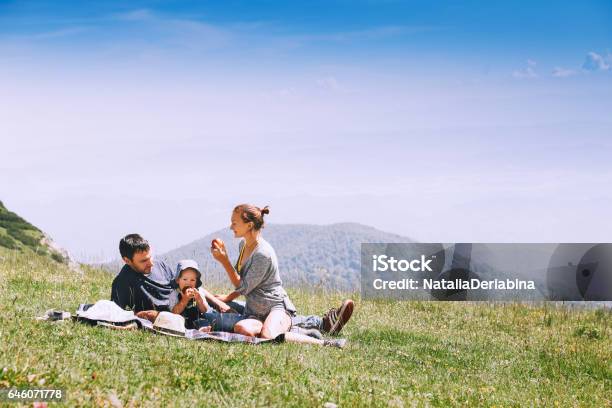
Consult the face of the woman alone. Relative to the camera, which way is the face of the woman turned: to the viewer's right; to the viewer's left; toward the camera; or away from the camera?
to the viewer's left

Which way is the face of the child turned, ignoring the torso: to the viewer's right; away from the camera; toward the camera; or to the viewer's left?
toward the camera

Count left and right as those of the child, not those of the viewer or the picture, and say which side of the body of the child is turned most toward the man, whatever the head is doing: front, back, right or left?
right

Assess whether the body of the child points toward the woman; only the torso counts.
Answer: no

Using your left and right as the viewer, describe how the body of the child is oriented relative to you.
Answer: facing the viewer

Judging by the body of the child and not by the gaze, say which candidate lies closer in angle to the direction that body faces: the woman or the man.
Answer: the woman
